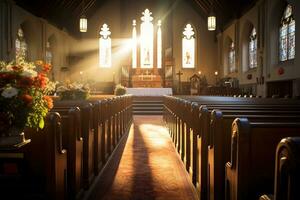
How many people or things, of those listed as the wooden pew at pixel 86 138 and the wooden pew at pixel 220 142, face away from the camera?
2

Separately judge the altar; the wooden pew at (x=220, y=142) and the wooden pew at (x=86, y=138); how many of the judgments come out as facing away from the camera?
2

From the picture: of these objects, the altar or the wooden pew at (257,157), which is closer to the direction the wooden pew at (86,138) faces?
the altar

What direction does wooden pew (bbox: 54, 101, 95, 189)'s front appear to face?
away from the camera

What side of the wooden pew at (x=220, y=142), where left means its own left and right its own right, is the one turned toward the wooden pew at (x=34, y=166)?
left

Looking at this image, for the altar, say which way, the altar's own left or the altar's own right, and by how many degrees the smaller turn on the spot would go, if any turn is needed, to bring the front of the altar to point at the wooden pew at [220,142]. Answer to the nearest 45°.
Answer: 0° — it already faces it

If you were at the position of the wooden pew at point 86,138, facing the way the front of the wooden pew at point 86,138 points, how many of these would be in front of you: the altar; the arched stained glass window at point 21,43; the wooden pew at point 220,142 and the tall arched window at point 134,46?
3

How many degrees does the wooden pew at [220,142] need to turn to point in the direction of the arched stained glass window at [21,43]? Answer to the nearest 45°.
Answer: approximately 45° to its left

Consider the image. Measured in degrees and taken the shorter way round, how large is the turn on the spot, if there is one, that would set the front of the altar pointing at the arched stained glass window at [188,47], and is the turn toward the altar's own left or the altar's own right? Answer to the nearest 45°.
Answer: approximately 135° to the altar's own left

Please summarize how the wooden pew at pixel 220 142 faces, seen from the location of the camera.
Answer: facing away from the viewer

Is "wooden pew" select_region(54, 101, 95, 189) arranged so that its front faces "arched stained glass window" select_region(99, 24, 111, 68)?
yes

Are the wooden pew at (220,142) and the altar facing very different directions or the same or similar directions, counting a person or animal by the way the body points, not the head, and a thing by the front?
very different directions

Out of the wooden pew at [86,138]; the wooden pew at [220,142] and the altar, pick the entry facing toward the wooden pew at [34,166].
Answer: the altar

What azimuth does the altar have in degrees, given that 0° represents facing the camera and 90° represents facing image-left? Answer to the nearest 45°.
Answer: approximately 0°
